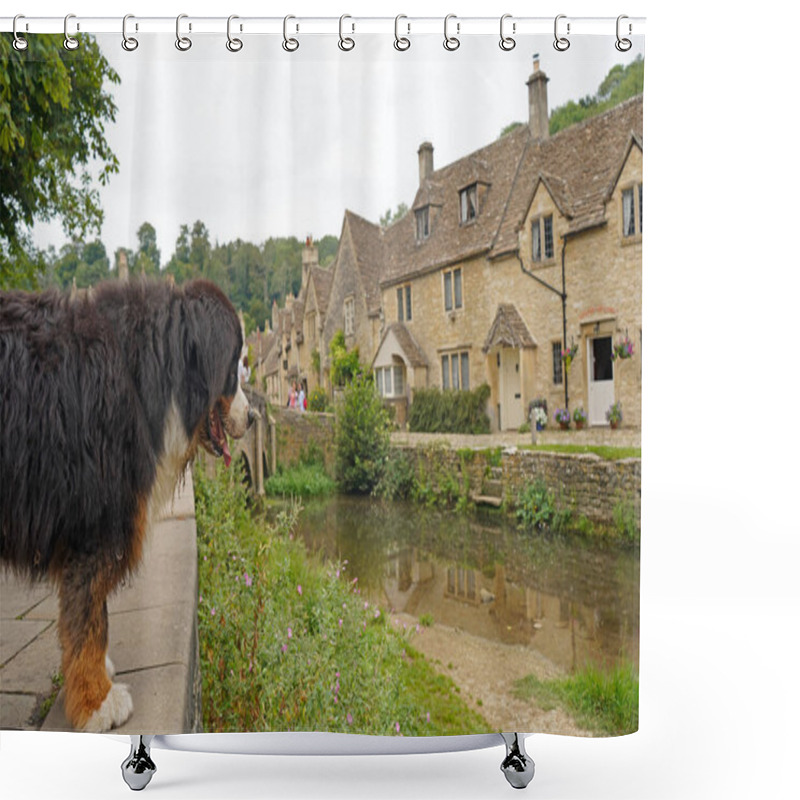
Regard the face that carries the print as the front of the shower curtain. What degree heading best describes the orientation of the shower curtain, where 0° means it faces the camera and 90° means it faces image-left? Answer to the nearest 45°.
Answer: approximately 0°
